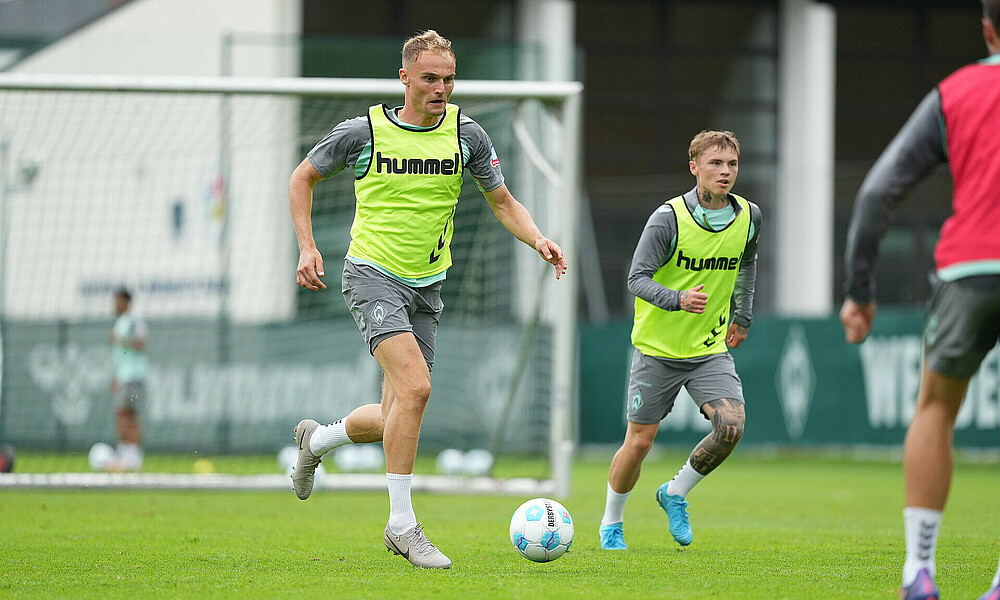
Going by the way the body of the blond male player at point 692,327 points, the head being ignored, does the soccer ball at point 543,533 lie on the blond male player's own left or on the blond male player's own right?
on the blond male player's own right

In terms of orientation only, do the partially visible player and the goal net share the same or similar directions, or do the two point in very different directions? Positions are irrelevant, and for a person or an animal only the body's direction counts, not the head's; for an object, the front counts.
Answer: very different directions

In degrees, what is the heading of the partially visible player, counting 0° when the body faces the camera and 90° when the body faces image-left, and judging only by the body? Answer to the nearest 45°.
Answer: approximately 180°

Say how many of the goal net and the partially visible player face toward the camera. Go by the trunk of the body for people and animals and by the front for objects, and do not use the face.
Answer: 1

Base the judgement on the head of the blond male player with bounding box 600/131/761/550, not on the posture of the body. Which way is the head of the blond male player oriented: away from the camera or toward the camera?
toward the camera

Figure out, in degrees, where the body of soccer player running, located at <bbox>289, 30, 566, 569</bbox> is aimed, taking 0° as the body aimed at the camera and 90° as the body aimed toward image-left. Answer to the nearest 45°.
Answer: approximately 315°

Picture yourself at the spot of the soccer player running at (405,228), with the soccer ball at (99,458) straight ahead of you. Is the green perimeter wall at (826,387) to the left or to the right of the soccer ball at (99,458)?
right

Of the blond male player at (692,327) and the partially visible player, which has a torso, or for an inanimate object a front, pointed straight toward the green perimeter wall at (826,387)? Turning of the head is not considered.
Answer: the partially visible player

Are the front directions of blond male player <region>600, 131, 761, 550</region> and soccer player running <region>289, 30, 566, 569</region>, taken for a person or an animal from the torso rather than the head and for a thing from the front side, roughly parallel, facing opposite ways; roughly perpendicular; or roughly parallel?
roughly parallel

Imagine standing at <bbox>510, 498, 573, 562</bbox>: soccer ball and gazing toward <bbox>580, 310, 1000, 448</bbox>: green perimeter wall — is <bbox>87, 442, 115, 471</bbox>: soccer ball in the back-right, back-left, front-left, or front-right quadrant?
front-left

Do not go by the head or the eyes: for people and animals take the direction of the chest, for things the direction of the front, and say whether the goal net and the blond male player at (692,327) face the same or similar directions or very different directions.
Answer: same or similar directions

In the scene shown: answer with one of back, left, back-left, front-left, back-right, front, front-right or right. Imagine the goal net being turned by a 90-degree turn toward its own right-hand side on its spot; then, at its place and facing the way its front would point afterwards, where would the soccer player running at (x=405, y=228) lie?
left

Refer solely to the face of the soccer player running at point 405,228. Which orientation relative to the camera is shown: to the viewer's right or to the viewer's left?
to the viewer's right

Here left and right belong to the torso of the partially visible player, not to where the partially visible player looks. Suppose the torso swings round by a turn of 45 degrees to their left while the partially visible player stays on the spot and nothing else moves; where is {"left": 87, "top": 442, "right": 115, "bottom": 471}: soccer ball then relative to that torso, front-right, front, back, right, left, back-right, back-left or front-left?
front

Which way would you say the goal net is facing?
toward the camera

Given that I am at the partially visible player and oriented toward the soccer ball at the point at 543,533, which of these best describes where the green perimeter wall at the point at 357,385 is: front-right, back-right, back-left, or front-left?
front-right

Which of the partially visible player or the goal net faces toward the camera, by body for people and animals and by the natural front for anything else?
the goal net
